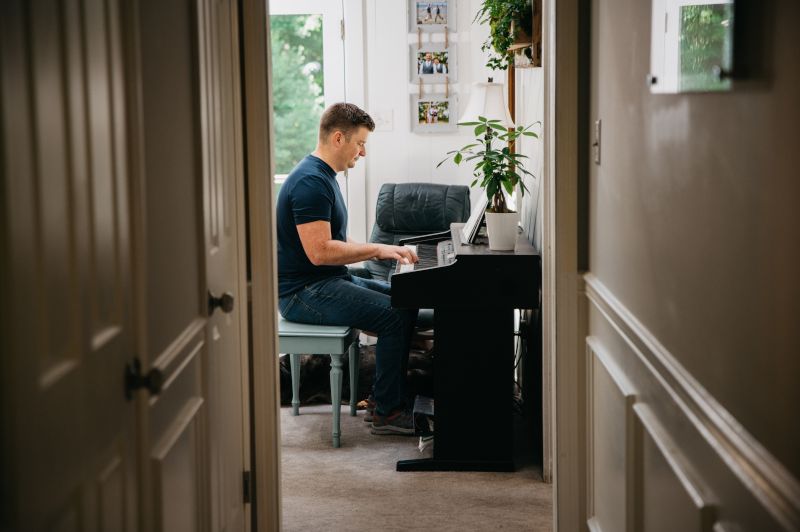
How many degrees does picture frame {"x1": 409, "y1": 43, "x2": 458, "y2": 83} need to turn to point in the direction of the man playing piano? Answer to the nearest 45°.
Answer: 0° — it already faces them

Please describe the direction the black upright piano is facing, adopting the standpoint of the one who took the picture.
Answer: facing to the left of the viewer

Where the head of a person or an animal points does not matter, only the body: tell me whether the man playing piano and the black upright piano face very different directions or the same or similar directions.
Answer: very different directions

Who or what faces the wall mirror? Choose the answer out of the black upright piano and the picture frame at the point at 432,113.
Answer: the picture frame

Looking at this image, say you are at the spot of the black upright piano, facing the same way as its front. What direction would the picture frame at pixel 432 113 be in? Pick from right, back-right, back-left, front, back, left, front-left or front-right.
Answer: right

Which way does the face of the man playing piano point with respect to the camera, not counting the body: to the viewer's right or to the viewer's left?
to the viewer's right

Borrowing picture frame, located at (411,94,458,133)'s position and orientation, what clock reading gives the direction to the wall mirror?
The wall mirror is roughly at 12 o'clock from the picture frame.

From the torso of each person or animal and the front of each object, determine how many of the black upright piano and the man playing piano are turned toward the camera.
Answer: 0

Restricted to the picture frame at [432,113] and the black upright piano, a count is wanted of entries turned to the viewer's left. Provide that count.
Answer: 1
